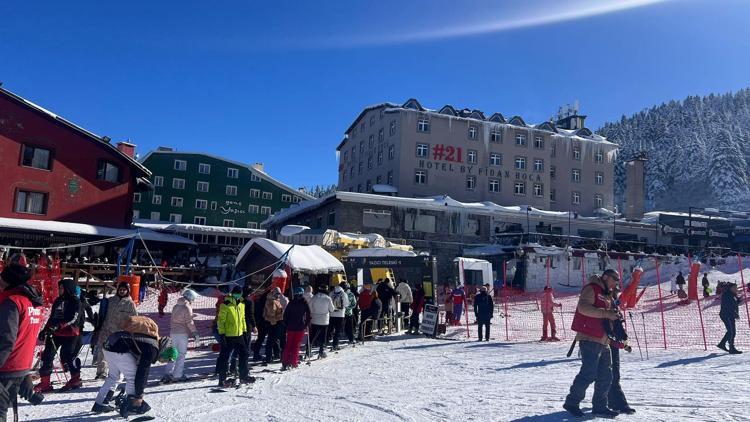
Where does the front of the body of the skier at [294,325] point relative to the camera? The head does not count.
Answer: away from the camera

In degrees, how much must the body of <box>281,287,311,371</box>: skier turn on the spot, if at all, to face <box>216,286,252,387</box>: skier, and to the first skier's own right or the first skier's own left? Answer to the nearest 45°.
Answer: approximately 135° to the first skier's own left

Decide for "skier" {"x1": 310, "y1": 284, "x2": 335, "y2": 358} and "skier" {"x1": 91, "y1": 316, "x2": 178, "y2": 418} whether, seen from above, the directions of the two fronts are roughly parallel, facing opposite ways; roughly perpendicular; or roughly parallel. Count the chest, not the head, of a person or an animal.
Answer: roughly perpendicular

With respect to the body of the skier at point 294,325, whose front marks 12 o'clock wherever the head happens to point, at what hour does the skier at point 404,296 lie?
the skier at point 404,296 is roughly at 1 o'clock from the skier at point 294,325.

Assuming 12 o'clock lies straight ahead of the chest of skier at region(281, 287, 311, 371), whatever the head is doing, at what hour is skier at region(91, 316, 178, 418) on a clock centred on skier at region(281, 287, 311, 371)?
skier at region(91, 316, 178, 418) is roughly at 7 o'clock from skier at region(281, 287, 311, 371).

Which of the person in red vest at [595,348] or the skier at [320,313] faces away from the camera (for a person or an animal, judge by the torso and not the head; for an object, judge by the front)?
the skier

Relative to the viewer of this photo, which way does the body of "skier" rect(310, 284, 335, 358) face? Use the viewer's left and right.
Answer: facing away from the viewer

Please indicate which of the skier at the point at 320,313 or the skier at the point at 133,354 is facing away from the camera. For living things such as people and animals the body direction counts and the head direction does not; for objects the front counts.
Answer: the skier at the point at 320,313
